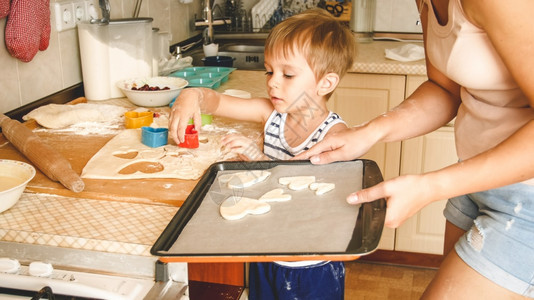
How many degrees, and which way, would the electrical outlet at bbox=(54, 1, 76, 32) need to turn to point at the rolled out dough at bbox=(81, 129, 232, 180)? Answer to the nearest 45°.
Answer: approximately 45° to its right

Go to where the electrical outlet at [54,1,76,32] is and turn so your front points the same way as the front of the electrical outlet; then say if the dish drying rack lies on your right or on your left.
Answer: on your left

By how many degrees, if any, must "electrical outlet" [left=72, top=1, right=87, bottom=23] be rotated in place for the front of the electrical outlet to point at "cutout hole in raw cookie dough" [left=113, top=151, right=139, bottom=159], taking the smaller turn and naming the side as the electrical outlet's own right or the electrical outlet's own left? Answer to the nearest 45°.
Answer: approximately 45° to the electrical outlet's own right

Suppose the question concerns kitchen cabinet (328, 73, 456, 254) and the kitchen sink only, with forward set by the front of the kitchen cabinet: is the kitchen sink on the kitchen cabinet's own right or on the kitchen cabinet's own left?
on the kitchen cabinet's own right

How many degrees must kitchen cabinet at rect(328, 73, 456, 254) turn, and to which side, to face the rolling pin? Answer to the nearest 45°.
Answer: approximately 45° to its right

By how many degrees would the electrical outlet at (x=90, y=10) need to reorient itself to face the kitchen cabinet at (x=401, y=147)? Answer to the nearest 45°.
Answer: approximately 45° to its left

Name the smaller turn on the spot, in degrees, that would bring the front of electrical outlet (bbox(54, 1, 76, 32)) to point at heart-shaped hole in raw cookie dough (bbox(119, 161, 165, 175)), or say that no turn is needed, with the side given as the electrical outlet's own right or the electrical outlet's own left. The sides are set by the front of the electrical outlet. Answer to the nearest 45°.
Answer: approximately 45° to the electrical outlet's own right

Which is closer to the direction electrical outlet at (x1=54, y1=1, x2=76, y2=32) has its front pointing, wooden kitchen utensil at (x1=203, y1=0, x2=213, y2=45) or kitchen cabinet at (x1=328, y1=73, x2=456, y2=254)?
the kitchen cabinet
